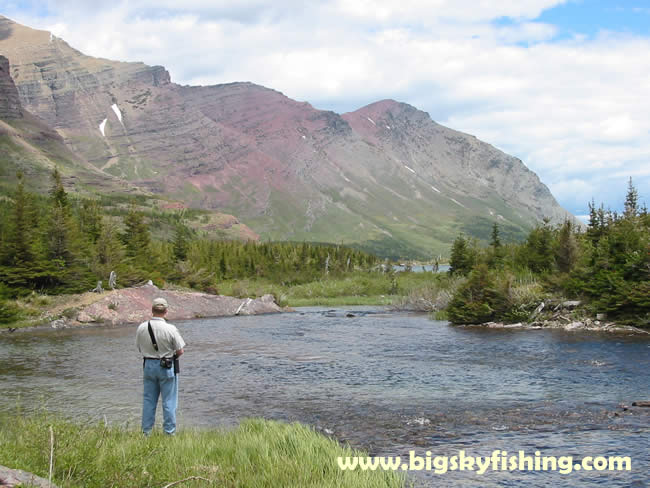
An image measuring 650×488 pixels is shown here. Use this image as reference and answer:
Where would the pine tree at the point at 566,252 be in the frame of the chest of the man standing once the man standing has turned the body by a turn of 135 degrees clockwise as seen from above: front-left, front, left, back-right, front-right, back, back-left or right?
left

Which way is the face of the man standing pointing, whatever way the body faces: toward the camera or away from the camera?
away from the camera

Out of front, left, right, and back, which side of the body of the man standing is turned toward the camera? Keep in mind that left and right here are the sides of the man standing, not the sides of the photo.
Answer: back
